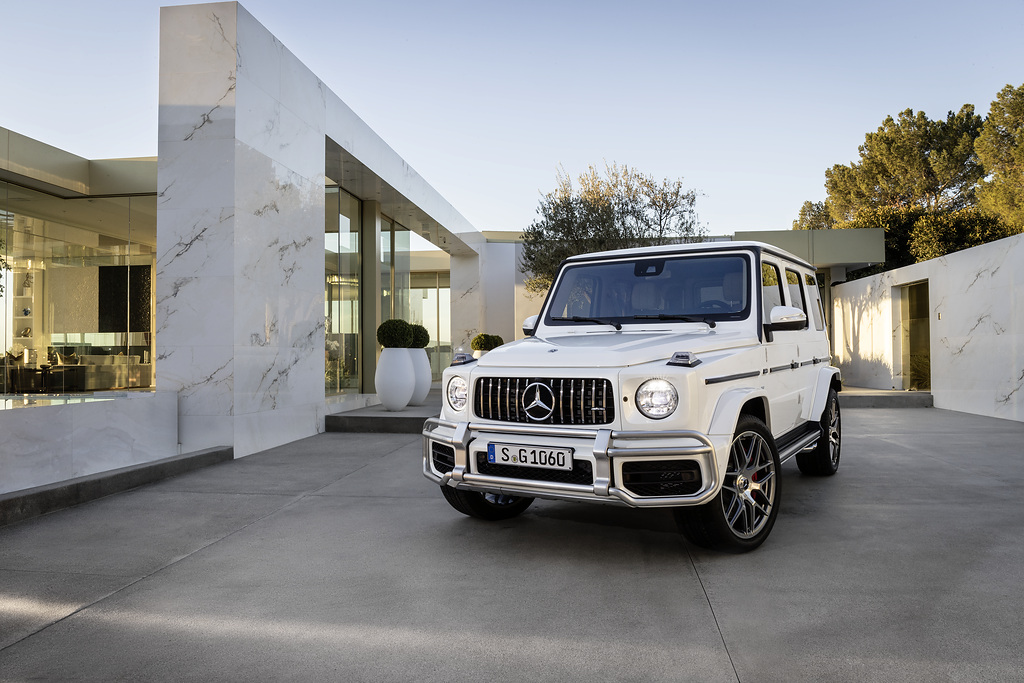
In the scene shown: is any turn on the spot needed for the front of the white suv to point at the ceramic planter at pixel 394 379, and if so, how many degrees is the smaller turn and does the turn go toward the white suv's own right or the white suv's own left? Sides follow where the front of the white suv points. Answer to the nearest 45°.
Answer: approximately 90° to the white suv's own right

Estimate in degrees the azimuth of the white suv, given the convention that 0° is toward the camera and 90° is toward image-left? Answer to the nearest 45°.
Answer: approximately 45°

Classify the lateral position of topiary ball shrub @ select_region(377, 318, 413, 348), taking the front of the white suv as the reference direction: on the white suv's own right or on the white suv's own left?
on the white suv's own right

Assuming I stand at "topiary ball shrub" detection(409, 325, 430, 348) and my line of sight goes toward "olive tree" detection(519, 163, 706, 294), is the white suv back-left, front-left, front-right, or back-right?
back-right

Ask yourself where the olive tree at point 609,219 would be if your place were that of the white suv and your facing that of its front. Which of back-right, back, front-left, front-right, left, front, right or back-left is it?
back-right

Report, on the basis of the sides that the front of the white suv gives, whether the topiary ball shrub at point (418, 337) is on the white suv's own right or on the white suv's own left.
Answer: on the white suv's own right

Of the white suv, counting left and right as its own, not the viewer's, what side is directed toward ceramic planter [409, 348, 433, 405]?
right
